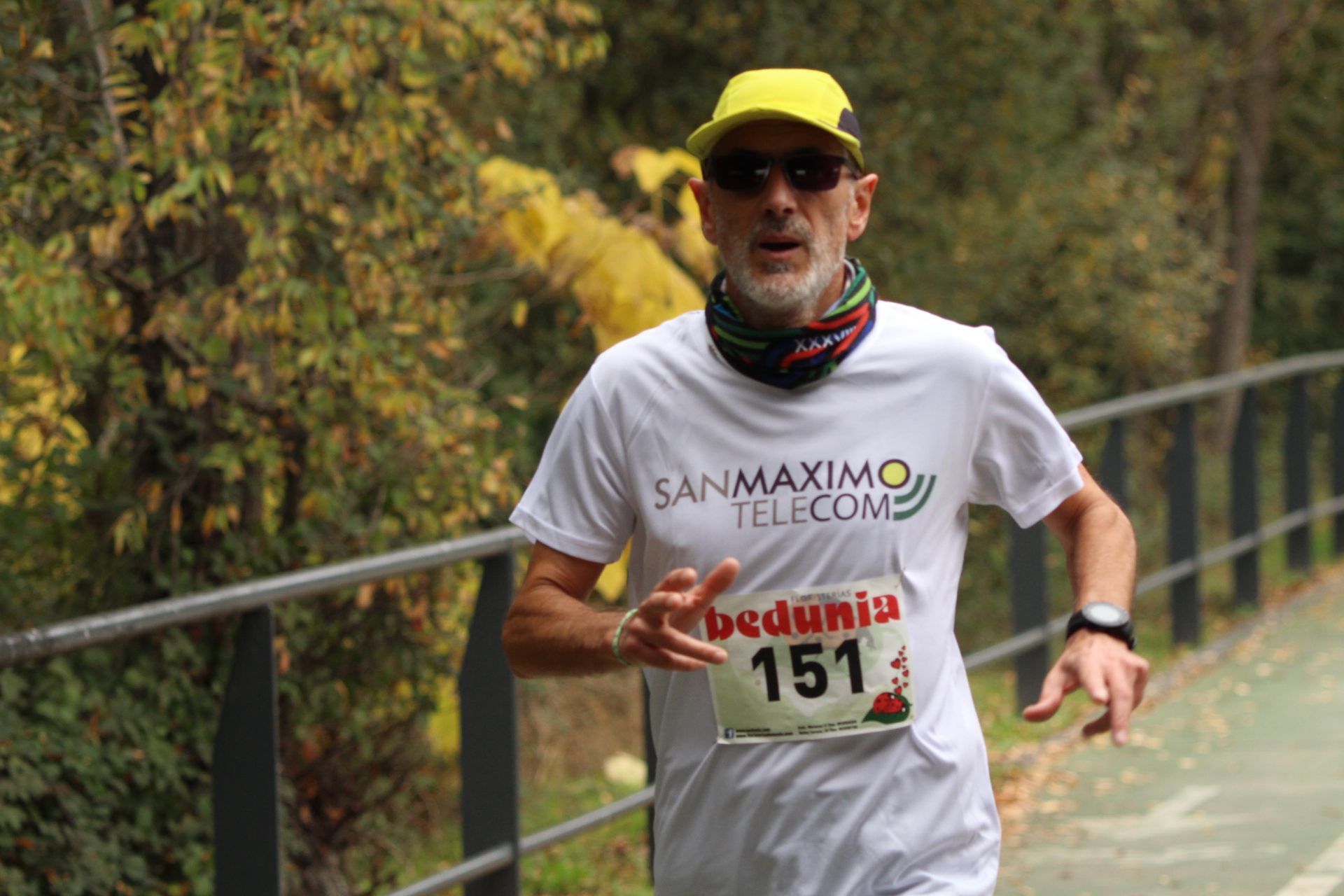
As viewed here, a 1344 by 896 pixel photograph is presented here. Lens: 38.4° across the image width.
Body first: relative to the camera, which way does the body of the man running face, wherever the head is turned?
toward the camera

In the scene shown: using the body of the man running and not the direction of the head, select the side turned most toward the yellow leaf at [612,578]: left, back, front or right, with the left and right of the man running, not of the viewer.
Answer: back
